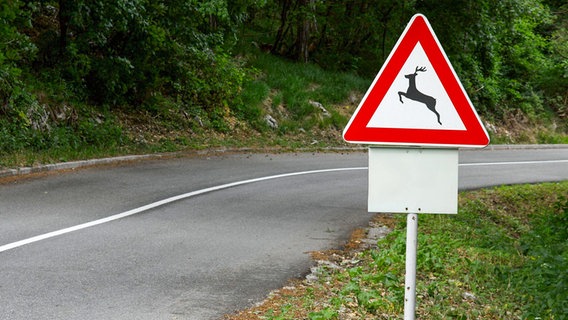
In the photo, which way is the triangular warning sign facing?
toward the camera
